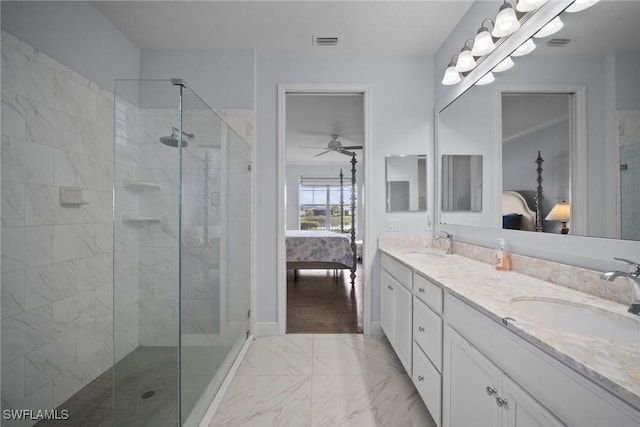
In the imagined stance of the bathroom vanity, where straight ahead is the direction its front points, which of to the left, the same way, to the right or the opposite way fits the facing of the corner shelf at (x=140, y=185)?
to the left

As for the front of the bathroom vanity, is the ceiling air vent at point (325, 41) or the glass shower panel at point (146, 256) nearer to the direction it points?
the glass shower panel

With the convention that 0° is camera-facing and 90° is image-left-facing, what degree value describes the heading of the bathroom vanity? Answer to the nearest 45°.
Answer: approximately 45°

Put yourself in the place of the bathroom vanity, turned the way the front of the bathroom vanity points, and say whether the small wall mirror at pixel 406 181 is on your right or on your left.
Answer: on your right

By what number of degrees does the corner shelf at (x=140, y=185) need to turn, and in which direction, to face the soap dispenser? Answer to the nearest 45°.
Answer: approximately 45° to its left

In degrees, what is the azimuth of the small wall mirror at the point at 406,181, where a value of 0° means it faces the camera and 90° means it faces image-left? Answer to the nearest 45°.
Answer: approximately 0°

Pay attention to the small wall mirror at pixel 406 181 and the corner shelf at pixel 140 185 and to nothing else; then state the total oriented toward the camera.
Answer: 2
